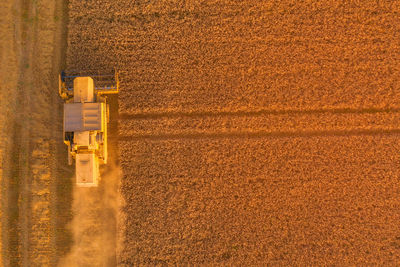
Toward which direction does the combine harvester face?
away from the camera
